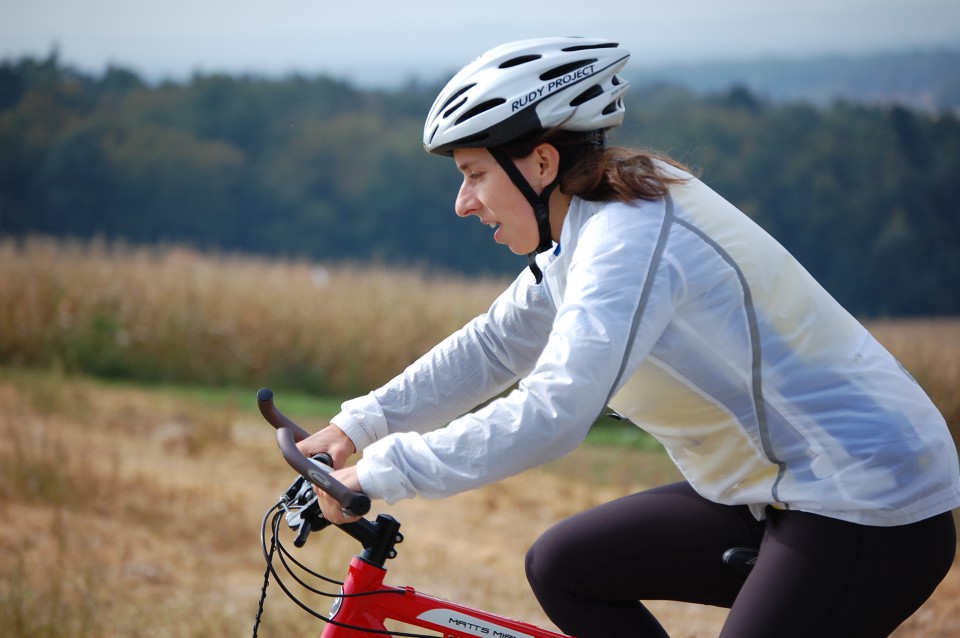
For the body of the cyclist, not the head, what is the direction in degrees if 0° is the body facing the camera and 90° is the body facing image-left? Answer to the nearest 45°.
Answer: approximately 90°

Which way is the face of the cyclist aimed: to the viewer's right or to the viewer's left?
to the viewer's left
